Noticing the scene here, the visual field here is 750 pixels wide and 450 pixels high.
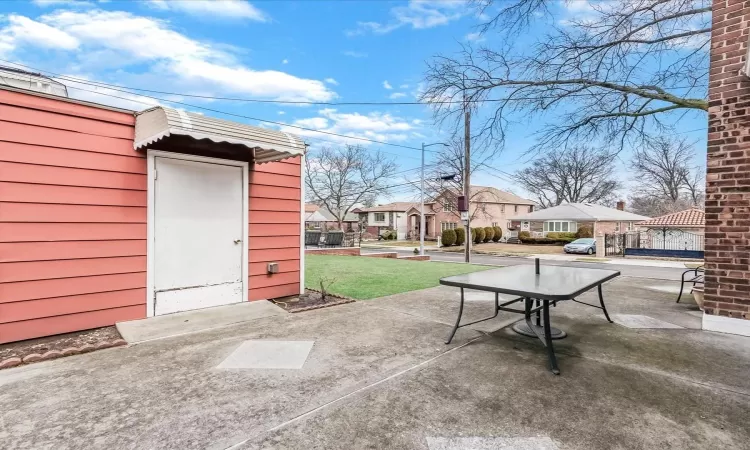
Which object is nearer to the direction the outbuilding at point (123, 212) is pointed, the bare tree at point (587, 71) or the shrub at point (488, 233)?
the bare tree

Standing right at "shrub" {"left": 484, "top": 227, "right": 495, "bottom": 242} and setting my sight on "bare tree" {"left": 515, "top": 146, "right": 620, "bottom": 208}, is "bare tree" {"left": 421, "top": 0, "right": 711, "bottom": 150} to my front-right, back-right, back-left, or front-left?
back-right

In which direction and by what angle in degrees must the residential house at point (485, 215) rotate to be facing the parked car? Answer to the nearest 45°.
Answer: approximately 45° to its left

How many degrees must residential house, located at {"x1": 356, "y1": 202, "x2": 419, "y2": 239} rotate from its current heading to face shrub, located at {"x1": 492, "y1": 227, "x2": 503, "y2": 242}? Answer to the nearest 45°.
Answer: approximately 45° to its left

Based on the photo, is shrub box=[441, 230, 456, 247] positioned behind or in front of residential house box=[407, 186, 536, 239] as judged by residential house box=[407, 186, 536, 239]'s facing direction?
in front

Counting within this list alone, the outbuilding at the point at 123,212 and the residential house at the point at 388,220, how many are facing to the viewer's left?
0

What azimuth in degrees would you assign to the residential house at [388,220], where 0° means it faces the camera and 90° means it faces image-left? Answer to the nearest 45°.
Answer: approximately 0°

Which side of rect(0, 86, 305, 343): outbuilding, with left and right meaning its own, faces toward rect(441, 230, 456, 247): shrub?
left

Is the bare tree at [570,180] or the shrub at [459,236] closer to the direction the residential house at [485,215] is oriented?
the shrub

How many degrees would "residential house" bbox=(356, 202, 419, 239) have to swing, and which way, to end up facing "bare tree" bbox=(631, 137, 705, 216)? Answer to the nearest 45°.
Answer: approximately 45° to its left

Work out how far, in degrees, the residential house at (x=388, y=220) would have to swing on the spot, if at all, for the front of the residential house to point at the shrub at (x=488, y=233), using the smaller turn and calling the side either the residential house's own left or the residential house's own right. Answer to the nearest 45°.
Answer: approximately 45° to the residential house's own left

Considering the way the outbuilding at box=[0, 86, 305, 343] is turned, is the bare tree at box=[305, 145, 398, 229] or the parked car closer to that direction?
the parked car

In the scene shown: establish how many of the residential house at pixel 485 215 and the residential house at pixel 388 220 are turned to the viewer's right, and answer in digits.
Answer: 0

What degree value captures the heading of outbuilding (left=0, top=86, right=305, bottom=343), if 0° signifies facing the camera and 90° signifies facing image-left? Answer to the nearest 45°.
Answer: approximately 315°

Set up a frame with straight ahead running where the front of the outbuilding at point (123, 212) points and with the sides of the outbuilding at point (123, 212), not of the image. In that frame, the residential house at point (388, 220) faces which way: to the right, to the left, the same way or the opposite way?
to the right

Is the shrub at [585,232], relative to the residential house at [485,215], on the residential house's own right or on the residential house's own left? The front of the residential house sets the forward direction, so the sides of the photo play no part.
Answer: on the residential house's own left
